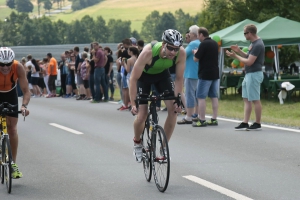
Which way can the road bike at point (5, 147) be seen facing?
toward the camera

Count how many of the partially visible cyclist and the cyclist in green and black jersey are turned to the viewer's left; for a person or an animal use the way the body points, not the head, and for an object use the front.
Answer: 0

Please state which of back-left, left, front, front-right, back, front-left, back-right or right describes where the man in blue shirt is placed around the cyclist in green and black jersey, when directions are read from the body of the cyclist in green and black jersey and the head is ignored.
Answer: back

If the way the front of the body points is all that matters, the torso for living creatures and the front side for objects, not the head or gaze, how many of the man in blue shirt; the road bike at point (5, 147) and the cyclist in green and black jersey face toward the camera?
2

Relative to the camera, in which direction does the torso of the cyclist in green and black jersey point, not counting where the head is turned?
toward the camera

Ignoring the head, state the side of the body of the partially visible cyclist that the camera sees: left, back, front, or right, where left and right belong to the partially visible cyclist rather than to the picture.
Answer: front

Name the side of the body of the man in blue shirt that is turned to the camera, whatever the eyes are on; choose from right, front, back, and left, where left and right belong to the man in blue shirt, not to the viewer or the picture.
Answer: left

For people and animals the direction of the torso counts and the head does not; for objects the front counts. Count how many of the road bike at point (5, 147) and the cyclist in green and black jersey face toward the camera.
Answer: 2

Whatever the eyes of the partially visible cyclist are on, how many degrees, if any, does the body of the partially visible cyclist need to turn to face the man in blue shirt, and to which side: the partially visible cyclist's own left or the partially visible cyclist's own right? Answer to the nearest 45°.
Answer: approximately 135° to the partially visible cyclist's own left

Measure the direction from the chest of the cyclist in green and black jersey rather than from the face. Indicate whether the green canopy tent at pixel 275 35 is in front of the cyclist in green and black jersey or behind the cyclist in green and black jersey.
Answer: behind

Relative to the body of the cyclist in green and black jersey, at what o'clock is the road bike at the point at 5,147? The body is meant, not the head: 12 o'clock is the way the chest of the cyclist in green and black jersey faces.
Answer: The road bike is roughly at 3 o'clock from the cyclist in green and black jersey.

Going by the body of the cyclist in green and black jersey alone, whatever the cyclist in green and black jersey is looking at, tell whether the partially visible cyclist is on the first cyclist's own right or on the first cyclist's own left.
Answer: on the first cyclist's own right
